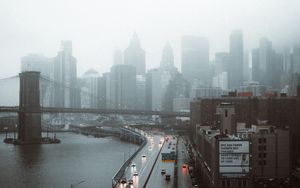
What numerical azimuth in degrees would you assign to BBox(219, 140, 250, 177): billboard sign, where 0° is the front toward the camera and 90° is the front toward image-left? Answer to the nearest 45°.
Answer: approximately 0°
